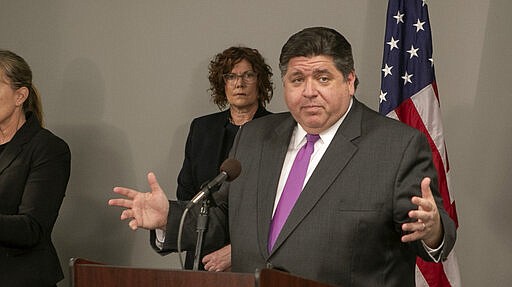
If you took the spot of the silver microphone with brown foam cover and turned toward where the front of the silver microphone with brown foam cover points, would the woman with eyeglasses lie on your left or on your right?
on your left

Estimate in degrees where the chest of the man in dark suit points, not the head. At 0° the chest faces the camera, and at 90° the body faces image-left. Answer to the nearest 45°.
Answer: approximately 45°

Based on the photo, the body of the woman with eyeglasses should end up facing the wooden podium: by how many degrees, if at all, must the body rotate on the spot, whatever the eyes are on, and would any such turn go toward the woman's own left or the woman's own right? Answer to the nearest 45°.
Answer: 0° — they already face it

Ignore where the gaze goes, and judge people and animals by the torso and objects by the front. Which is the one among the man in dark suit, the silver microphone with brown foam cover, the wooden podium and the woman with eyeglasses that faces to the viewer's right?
the silver microphone with brown foam cover

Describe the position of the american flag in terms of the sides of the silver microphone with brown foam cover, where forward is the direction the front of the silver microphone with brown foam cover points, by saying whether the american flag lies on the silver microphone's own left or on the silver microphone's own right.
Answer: on the silver microphone's own left

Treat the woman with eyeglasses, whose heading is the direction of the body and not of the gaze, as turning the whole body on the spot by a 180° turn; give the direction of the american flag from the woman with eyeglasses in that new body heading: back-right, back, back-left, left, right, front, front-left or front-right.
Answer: right

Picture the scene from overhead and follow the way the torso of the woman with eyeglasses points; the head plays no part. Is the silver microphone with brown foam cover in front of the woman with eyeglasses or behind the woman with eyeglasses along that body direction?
in front

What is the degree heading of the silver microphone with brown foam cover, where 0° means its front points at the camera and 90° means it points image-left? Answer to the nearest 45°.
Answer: approximately 270°
